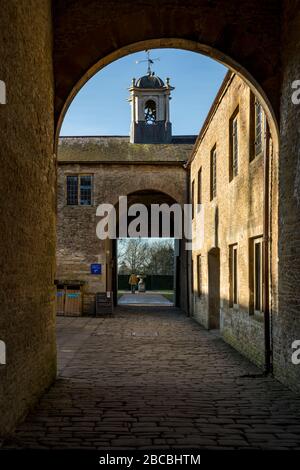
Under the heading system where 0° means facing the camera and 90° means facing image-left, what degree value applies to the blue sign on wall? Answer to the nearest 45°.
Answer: approximately 0°

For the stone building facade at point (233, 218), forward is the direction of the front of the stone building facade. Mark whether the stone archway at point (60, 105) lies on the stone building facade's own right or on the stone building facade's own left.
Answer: on the stone building facade's own left

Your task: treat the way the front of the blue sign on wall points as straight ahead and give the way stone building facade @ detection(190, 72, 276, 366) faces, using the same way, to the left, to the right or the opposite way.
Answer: to the right

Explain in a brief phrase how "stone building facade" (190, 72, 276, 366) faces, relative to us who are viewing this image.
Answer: facing to the left of the viewer

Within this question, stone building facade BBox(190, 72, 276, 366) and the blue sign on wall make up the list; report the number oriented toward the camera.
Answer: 1

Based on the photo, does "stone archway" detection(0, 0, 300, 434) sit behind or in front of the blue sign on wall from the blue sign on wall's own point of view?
in front

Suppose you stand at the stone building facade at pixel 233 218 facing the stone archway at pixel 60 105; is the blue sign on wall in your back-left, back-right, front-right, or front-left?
back-right

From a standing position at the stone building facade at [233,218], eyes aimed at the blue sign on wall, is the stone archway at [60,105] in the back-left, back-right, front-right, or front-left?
back-left

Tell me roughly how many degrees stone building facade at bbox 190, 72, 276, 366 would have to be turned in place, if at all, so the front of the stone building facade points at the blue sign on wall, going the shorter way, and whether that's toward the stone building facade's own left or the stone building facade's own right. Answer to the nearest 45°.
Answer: approximately 45° to the stone building facade's own right

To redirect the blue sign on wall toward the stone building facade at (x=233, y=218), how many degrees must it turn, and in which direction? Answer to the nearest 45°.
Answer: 0° — it already faces it
